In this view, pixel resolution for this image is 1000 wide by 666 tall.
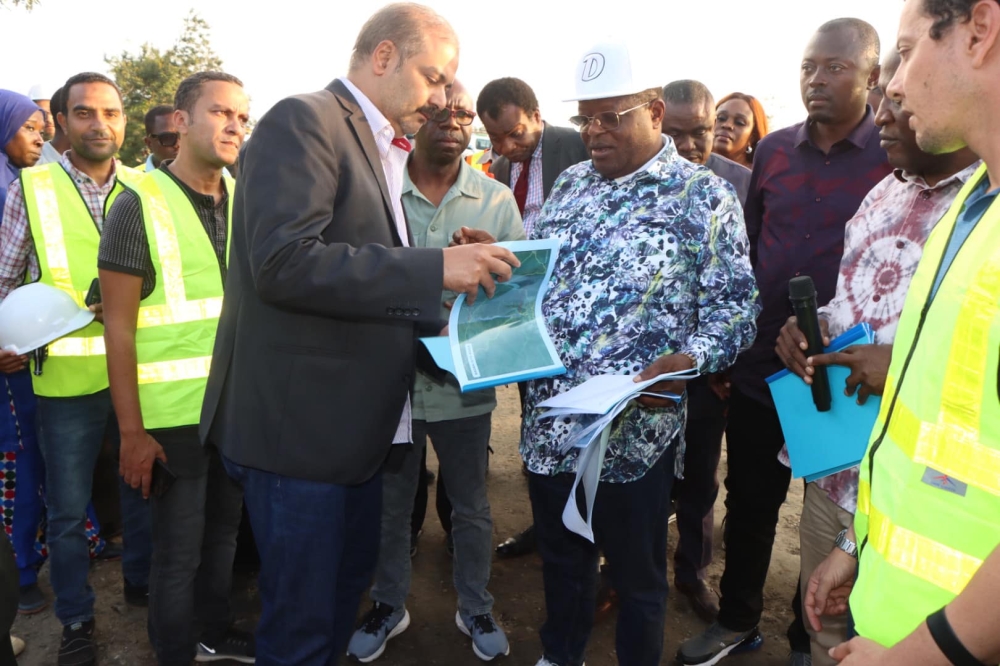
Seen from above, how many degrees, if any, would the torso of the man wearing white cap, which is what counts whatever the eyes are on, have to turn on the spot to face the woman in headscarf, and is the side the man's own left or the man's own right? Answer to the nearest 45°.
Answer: approximately 45° to the man's own right

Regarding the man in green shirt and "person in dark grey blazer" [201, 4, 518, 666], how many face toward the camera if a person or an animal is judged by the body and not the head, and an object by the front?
1

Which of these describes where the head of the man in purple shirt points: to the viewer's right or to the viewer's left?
to the viewer's left

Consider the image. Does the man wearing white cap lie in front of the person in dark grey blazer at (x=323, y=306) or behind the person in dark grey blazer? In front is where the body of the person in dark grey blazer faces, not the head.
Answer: in front

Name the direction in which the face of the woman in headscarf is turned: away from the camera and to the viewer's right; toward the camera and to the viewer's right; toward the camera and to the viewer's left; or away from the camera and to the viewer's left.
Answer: toward the camera and to the viewer's right

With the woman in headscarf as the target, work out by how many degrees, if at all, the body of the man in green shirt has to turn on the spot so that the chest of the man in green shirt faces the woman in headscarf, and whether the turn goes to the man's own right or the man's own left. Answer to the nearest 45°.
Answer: approximately 90° to the man's own right

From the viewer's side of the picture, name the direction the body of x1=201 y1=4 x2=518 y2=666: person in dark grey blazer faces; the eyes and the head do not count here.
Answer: to the viewer's right

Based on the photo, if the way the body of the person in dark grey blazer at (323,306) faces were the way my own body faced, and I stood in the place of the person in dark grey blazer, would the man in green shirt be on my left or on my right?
on my left

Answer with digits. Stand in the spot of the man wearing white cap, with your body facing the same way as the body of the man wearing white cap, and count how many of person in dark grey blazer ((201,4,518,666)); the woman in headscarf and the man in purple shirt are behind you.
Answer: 1

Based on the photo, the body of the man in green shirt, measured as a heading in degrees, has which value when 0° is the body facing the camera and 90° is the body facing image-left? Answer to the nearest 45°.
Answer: approximately 0°
